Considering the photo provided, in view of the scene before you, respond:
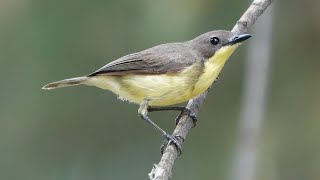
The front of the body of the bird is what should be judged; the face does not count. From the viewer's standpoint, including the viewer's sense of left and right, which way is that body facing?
facing to the right of the viewer
